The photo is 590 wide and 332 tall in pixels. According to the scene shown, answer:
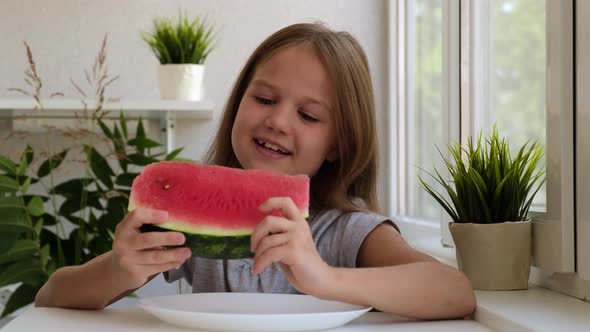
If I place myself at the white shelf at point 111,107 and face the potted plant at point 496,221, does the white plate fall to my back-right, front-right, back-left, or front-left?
front-right

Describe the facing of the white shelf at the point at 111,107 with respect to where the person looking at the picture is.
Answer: facing the viewer

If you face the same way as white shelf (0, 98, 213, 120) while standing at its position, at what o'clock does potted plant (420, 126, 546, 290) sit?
The potted plant is roughly at 11 o'clock from the white shelf.

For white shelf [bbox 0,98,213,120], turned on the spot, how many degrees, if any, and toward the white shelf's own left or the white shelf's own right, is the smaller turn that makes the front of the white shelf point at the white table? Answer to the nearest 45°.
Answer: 0° — it already faces it

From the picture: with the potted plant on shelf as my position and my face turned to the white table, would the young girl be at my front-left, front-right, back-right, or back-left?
front-left

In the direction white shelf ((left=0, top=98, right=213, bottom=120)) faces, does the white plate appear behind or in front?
in front
